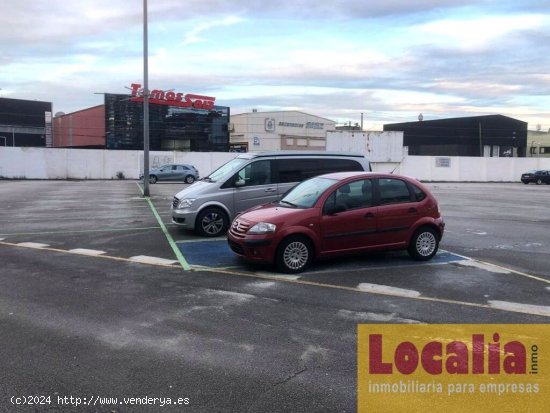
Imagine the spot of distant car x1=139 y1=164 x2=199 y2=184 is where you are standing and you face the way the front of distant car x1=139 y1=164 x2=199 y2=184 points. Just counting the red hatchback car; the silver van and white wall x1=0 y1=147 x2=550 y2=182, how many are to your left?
2

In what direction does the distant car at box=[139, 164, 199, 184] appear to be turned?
to the viewer's left

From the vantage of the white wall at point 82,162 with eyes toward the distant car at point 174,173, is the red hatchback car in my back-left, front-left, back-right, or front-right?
front-right

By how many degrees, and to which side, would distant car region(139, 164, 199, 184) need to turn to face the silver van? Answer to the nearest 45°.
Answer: approximately 90° to its left

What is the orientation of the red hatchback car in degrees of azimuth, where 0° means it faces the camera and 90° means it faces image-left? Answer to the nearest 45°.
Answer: approximately 45°

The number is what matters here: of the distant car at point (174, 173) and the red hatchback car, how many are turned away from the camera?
0

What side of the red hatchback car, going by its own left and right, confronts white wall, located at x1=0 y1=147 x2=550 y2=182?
right

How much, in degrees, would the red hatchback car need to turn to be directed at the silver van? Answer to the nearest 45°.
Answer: approximately 90° to its right
